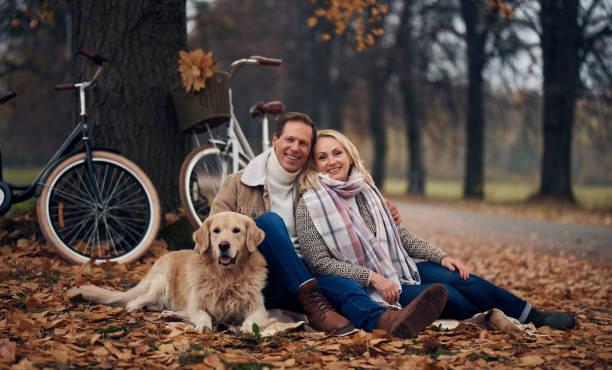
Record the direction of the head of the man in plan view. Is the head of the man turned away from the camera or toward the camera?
toward the camera

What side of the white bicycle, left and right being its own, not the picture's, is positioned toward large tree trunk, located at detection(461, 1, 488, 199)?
back

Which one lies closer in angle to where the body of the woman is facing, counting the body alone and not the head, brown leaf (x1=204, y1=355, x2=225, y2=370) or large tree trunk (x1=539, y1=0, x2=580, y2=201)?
the brown leaf

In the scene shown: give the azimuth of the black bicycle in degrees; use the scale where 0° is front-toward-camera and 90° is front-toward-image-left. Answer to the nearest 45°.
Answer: approximately 270°

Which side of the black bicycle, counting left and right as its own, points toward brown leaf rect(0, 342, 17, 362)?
right

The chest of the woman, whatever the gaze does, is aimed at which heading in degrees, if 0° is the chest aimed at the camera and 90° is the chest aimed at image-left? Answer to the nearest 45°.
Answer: approximately 315°
